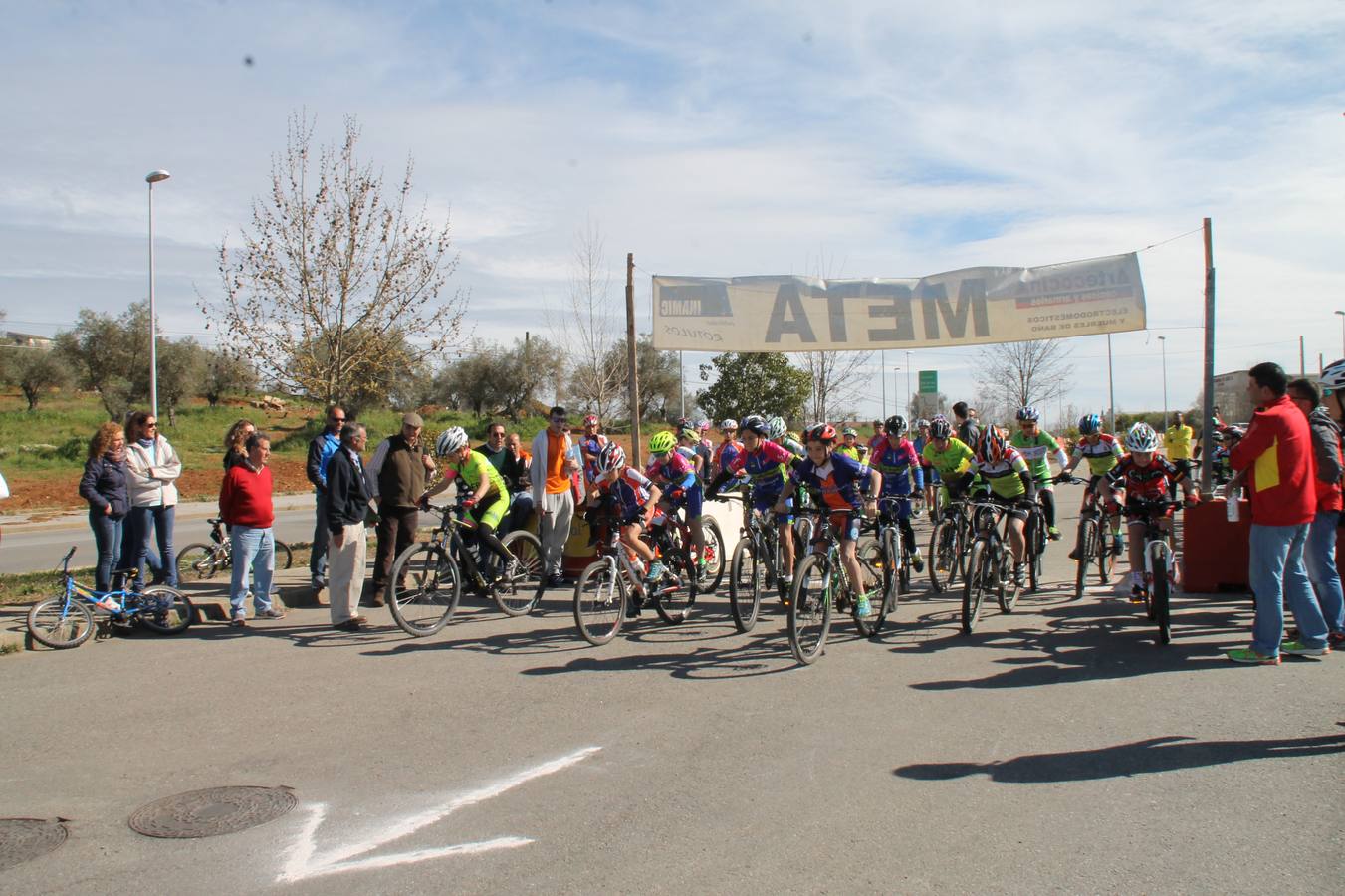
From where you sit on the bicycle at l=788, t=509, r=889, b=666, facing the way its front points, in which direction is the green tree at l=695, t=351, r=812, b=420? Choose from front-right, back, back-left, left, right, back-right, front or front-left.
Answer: back-right

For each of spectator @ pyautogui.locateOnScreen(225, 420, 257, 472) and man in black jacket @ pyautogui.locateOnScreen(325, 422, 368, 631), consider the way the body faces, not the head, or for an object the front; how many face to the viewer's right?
2

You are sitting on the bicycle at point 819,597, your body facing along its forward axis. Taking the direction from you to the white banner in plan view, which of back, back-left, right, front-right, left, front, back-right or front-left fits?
back-right

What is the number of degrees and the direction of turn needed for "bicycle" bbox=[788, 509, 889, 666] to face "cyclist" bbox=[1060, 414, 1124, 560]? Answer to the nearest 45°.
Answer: approximately 180°

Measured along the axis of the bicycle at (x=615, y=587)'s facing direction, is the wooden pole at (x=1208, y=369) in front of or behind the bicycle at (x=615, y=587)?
behind
